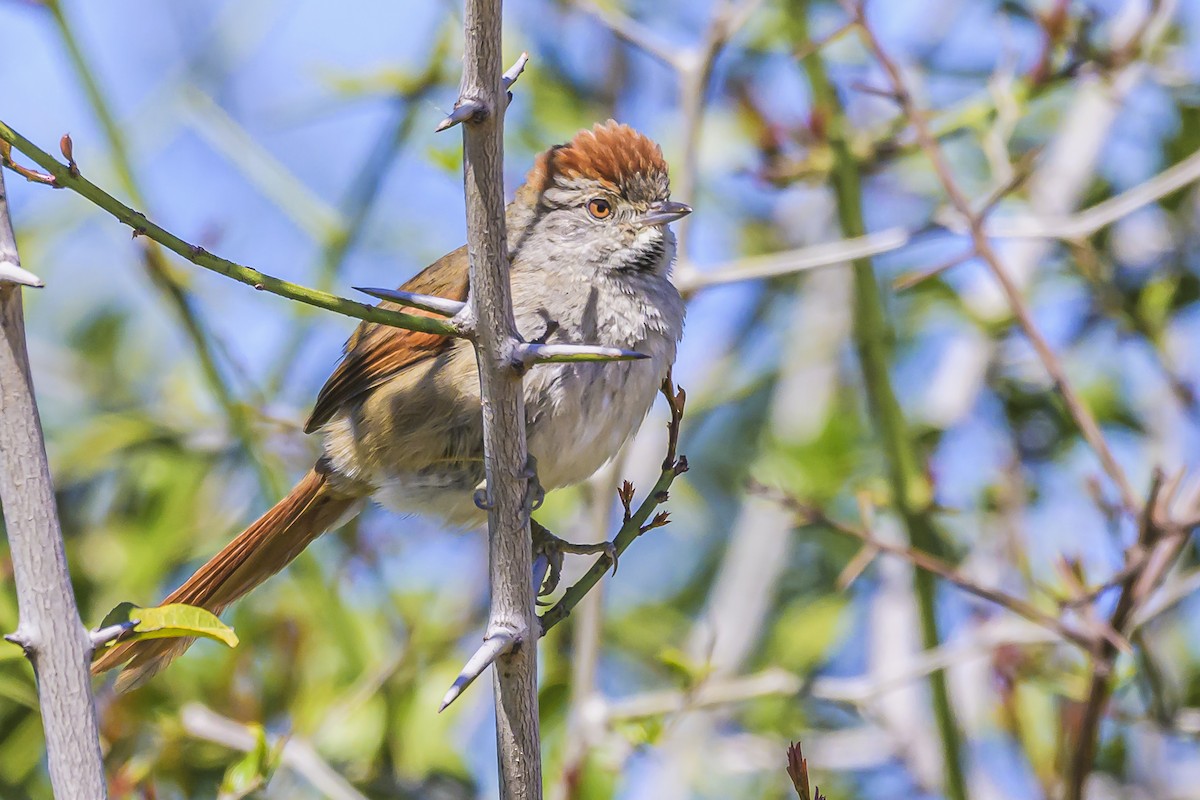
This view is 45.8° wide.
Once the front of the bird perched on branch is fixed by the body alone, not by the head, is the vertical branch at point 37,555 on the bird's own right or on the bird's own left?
on the bird's own right

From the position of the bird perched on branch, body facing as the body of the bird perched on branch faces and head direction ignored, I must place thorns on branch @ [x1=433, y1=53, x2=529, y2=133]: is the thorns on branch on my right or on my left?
on my right

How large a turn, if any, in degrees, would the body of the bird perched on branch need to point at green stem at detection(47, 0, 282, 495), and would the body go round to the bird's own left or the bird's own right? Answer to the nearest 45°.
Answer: approximately 180°

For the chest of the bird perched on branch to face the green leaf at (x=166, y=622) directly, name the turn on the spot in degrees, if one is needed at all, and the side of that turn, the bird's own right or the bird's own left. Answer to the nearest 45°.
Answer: approximately 135° to the bird's own right

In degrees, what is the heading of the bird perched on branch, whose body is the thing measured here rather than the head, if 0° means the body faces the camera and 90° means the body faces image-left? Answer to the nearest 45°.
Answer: approximately 270°

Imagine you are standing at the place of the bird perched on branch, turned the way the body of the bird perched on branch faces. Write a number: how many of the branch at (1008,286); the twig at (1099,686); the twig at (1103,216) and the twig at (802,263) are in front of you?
4

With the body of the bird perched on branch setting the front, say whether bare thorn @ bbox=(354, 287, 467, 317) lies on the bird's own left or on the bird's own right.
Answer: on the bird's own right

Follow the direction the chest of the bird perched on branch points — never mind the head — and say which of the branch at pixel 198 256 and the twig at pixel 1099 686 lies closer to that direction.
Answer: the twig
